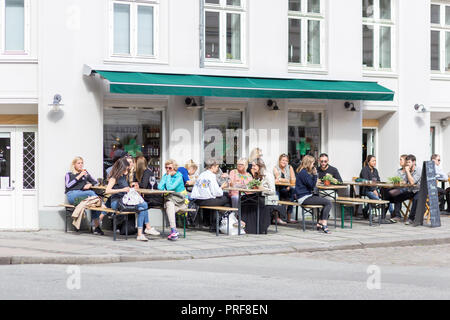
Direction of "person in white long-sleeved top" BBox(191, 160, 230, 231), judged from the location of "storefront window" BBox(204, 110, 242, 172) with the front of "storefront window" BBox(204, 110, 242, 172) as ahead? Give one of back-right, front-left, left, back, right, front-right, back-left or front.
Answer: front

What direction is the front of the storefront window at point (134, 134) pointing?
toward the camera

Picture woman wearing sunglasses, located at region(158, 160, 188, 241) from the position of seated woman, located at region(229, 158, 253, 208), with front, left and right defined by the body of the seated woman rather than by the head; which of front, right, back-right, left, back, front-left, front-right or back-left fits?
front

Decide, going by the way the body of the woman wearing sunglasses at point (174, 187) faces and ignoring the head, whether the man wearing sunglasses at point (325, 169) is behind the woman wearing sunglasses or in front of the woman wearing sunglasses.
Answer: behind

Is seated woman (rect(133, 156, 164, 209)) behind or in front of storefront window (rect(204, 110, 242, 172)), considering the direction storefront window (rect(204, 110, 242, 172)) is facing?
in front

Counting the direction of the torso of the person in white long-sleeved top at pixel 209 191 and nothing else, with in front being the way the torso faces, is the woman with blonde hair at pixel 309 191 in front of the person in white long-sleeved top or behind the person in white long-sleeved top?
in front

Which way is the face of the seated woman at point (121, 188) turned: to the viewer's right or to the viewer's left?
to the viewer's right

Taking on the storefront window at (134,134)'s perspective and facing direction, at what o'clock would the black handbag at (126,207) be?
The black handbag is roughly at 12 o'clock from the storefront window.

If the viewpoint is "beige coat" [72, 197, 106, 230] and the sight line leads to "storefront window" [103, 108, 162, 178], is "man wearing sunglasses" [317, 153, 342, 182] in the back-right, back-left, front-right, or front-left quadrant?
front-right

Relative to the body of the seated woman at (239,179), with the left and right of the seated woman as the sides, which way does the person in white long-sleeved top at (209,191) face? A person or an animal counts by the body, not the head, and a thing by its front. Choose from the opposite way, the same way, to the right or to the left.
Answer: the opposite way

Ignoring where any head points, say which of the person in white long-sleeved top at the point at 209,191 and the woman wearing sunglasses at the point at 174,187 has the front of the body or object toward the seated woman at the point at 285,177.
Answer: the person in white long-sleeved top

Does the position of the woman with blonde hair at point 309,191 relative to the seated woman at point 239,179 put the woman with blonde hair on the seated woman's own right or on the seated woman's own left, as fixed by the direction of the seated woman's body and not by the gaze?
on the seated woman's own left

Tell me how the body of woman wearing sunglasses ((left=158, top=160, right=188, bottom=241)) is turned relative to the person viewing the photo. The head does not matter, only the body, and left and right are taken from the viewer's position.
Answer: facing the viewer and to the left of the viewer
